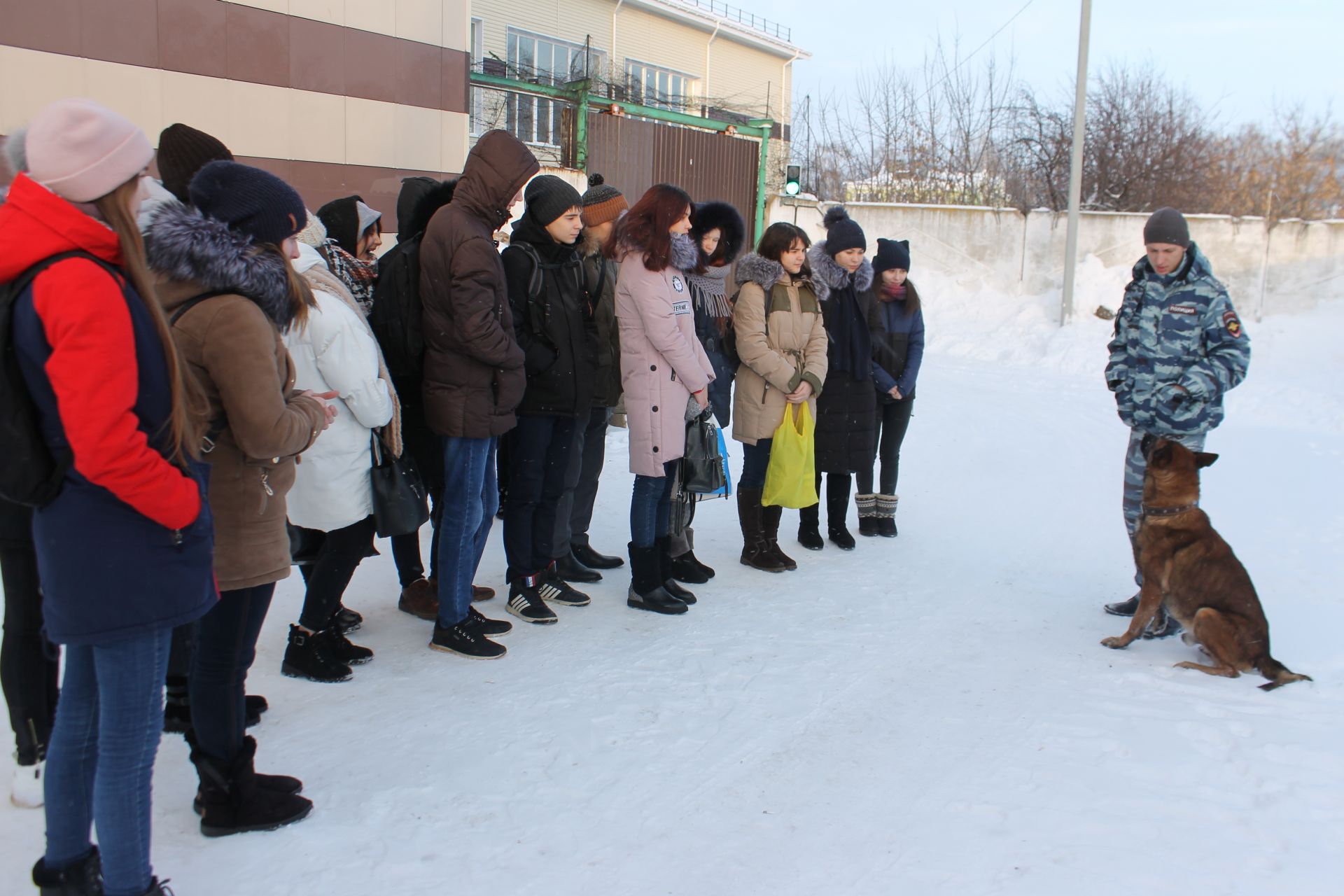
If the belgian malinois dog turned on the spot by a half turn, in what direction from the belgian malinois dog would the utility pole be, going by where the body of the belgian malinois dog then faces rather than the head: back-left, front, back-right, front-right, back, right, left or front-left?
left

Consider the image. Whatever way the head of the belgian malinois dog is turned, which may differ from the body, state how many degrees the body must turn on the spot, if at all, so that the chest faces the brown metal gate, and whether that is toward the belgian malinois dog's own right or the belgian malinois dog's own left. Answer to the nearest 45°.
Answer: approximately 45° to the belgian malinois dog's own right

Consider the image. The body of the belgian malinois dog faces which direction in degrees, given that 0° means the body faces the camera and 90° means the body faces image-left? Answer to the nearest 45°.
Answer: approximately 90°
